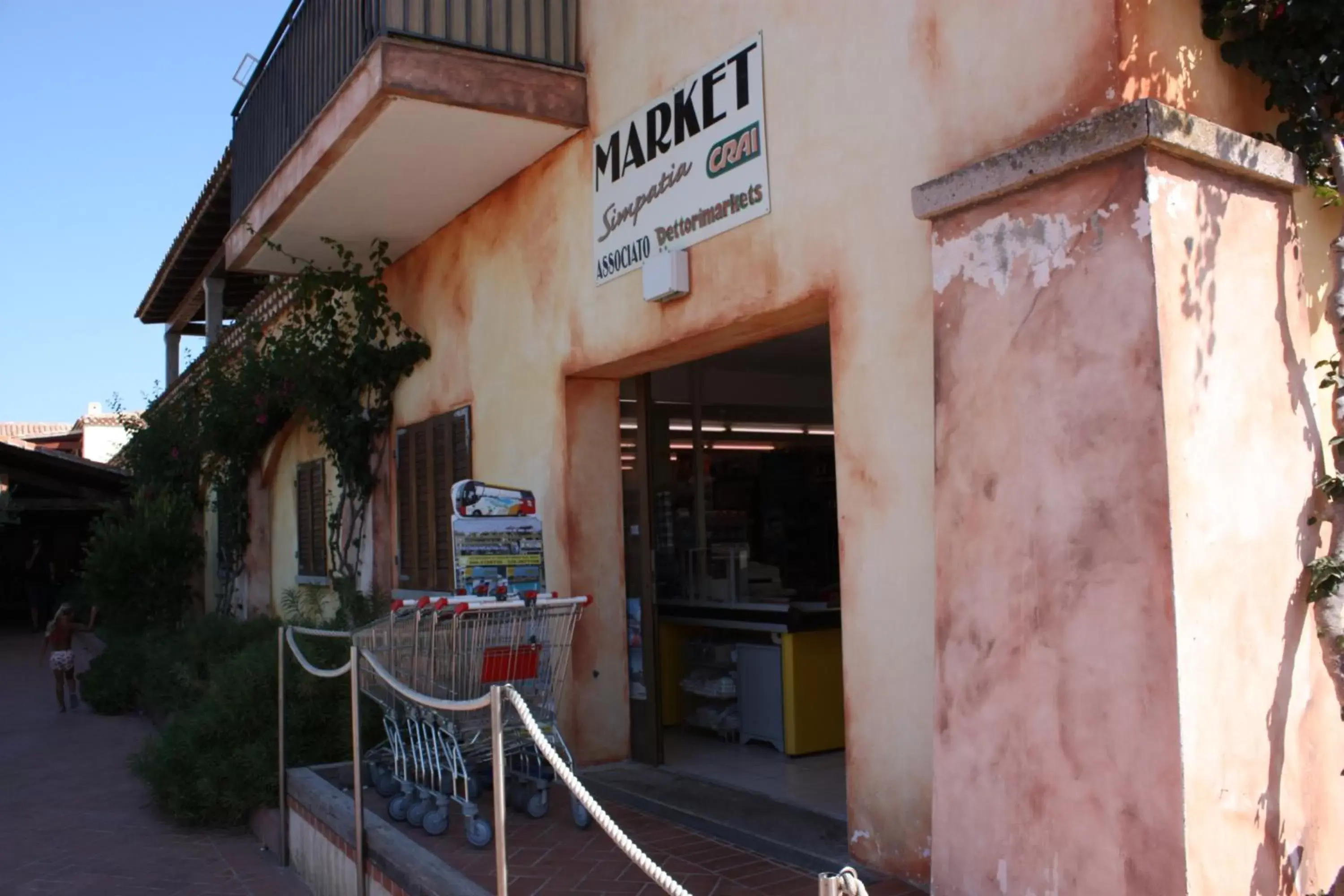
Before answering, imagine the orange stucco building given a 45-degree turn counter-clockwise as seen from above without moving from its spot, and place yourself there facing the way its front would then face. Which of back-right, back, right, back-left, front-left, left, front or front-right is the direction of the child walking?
back-right

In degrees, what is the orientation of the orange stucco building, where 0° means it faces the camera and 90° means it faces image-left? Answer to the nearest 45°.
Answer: approximately 45°

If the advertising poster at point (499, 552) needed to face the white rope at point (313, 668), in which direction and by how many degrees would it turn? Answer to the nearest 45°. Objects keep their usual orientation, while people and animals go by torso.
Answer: approximately 45° to its right

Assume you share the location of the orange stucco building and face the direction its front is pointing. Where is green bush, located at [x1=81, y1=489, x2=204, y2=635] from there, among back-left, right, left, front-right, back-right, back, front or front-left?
right

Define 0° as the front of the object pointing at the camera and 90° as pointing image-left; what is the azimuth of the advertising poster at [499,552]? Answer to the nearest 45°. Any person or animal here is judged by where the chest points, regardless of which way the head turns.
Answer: approximately 0°

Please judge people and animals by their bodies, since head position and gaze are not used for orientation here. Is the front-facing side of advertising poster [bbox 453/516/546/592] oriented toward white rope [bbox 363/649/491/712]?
yes

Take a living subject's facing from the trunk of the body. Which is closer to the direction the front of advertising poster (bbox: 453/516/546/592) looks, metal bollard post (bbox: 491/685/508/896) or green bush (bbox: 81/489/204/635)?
the metal bollard post

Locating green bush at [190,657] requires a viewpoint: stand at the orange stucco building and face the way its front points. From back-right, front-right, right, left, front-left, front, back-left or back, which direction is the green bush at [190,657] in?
right

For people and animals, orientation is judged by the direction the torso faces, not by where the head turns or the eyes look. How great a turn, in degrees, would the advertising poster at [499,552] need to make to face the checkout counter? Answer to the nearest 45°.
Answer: approximately 135° to its left

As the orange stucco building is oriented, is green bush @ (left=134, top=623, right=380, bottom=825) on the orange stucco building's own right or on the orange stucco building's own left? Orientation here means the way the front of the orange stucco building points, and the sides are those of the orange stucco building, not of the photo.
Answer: on the orange stucco building's own right
